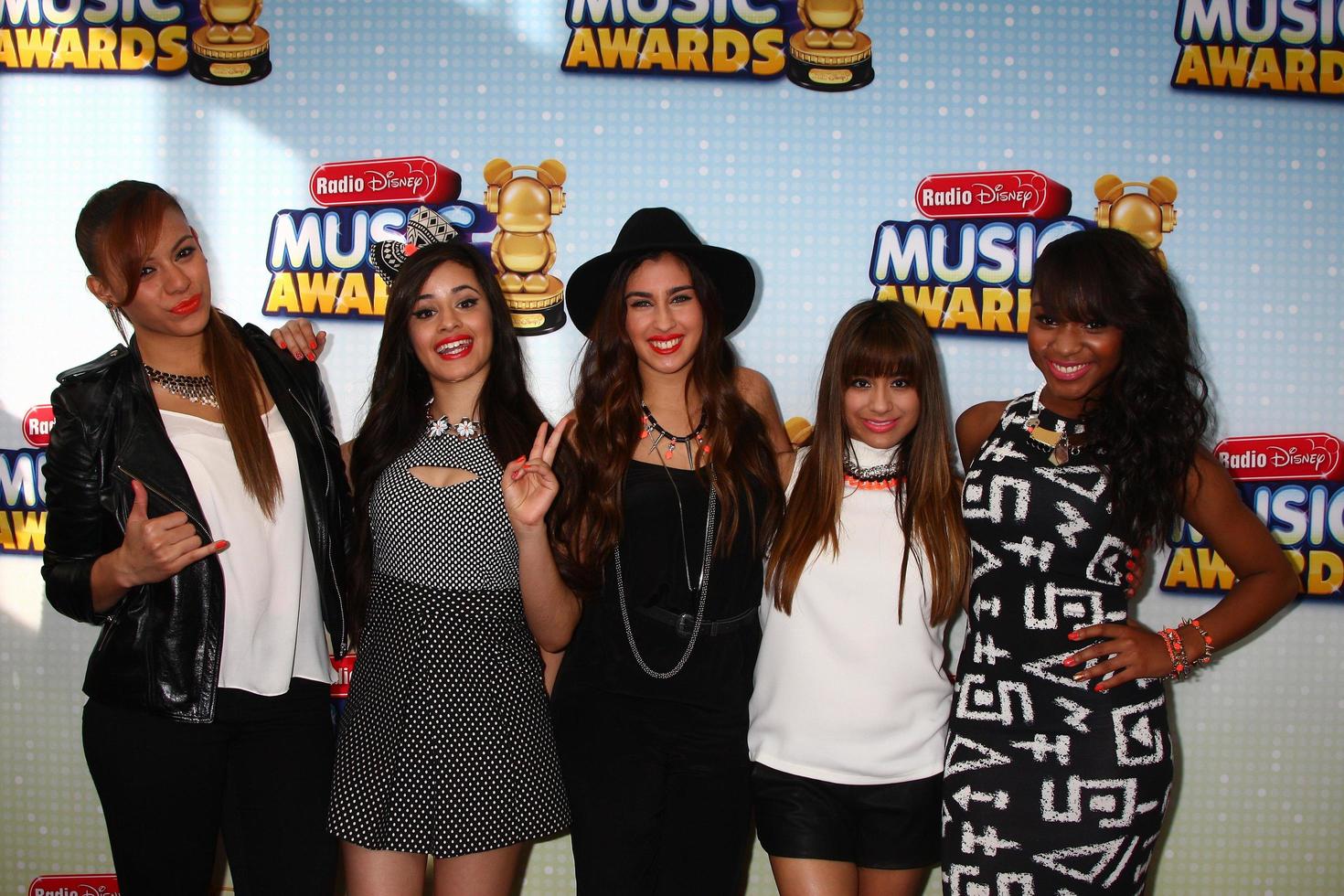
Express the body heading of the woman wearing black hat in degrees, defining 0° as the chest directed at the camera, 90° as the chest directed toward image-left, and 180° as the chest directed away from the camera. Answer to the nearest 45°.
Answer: approximately 0°

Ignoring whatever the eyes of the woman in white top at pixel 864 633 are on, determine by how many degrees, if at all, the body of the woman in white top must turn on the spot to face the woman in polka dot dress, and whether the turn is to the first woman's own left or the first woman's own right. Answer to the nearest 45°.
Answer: approximately 90° to the first woman's own right

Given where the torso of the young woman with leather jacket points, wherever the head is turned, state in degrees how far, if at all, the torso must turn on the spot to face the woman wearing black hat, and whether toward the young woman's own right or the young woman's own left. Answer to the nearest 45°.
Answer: approximately 45° to the young woman's own left

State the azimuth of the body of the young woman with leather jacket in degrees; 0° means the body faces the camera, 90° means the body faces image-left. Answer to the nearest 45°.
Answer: approximately 315°

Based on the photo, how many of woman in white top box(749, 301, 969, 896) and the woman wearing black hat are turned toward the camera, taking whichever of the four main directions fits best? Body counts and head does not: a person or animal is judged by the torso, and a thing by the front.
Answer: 2
